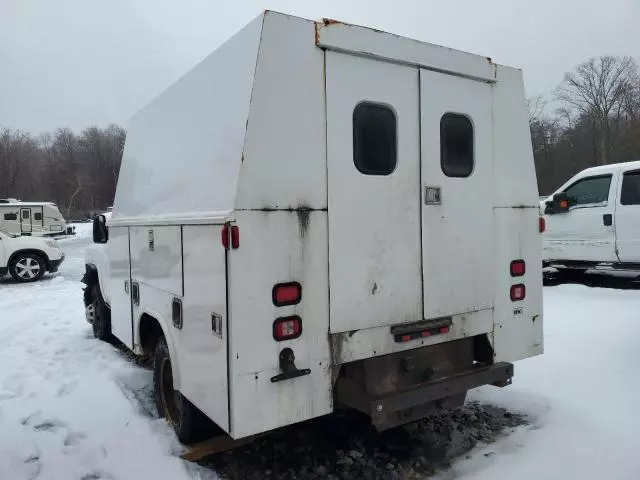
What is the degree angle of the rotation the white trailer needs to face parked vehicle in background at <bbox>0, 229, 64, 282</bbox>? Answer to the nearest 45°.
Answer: approximately 90° to its right

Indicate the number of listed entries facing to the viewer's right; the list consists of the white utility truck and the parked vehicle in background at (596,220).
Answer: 0

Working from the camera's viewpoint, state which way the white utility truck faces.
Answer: facing away from the viewer and to the left of the viewer

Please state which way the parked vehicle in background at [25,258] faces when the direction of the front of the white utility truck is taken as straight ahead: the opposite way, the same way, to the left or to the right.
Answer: to the right

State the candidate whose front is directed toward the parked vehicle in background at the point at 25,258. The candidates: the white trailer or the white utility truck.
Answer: the white utility truck

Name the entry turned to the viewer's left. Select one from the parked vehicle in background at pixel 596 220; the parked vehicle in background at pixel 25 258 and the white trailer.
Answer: the parked vehicle in background at pixel 596 220

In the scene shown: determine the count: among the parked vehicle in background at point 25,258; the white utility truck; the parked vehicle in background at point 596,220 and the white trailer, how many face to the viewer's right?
2

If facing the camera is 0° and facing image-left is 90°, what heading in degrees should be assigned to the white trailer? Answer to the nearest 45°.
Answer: approximately 270°

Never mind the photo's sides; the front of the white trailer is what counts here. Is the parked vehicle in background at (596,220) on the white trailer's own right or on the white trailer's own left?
on the white trailer's own right

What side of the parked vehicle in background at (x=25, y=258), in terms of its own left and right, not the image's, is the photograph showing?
right

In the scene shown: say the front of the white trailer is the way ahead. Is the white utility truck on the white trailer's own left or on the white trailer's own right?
on the white trailer's own right

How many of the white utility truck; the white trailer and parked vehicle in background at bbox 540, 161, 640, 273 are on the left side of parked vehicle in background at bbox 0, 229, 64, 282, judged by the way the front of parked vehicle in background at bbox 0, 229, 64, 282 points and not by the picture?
1

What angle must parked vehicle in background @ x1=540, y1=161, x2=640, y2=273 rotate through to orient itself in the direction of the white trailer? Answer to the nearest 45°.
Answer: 0° — it already faces it

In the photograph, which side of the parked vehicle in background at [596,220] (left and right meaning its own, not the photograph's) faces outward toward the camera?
left
